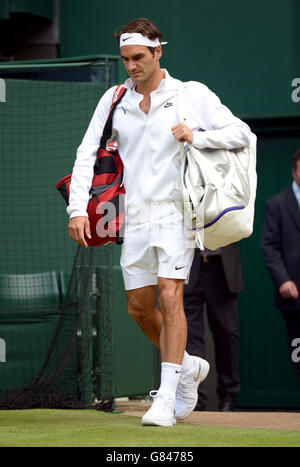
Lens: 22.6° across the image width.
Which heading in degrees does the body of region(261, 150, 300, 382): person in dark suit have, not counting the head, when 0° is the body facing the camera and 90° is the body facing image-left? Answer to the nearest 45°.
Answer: approximately 0°

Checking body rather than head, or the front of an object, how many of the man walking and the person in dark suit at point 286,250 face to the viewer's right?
0

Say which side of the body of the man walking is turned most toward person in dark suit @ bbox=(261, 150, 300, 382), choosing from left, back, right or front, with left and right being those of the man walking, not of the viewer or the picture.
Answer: back

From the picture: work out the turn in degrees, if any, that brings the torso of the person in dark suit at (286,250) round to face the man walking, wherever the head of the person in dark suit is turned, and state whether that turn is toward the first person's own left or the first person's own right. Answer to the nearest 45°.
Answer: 0° — they already face them

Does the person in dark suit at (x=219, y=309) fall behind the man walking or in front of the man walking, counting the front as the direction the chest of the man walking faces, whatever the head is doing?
behind

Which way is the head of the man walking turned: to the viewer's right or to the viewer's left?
to the viewer's left

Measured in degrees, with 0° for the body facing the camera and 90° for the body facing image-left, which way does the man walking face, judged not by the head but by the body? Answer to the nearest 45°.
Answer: approximately 45°

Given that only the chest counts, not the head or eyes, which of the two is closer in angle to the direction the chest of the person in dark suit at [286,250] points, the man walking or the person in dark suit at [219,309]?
the man walking
